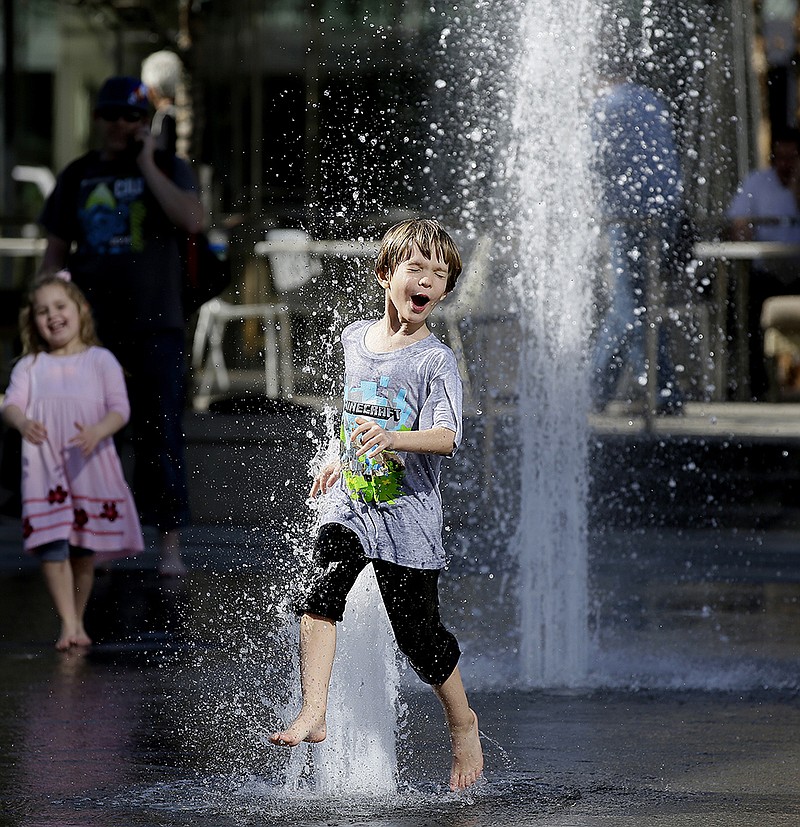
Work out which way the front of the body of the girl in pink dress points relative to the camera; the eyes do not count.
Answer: toward the camera

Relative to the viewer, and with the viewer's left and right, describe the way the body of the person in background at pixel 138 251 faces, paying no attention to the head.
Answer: facing the viewer

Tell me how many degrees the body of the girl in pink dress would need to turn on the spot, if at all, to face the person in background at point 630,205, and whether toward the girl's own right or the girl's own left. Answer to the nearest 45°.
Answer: approximately 135° to the girl's own left

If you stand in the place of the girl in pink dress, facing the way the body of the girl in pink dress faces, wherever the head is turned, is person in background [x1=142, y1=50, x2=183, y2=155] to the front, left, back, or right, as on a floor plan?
back

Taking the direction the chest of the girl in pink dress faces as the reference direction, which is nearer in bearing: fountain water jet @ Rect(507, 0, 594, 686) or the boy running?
the boy running

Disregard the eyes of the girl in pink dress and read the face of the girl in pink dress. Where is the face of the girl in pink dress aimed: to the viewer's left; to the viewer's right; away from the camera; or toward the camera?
toward the camera

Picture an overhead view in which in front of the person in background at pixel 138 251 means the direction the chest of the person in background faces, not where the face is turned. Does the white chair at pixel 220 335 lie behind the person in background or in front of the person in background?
behind

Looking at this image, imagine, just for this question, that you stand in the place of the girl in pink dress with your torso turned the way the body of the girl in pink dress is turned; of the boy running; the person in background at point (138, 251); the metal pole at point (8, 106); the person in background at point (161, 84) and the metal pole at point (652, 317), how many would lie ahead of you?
1

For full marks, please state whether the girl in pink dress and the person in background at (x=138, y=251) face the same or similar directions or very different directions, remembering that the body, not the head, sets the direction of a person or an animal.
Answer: same or similar directions

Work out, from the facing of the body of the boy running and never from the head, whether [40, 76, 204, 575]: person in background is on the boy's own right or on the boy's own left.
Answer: on the boy's own right

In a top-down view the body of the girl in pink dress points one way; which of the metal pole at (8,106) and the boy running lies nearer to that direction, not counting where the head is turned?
the boy running

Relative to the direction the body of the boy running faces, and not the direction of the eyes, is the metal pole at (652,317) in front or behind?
behind

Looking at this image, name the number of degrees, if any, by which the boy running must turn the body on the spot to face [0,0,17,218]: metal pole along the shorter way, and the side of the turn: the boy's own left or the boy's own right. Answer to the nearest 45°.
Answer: approximately 135° to the boy's own right

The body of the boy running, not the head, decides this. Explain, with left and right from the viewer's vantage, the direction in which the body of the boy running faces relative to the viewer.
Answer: facing the viewer and to the left of the viewer

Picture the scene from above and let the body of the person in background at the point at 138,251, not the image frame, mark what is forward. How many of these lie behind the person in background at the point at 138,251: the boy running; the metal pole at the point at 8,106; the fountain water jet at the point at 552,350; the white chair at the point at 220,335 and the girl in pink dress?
2

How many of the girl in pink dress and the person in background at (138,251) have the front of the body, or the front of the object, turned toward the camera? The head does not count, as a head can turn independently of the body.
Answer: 2

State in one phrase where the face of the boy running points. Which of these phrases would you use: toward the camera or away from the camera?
toward the camera
